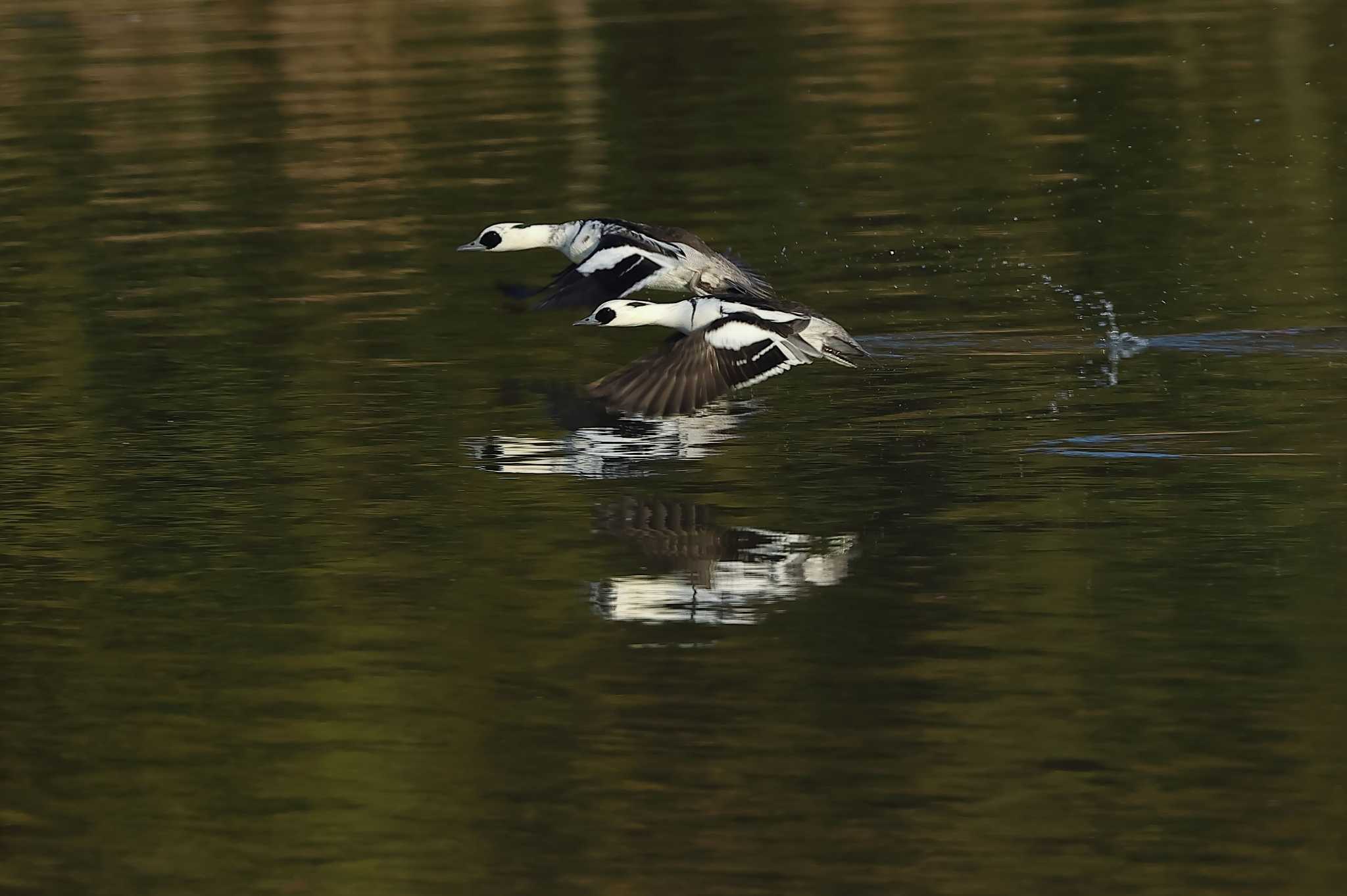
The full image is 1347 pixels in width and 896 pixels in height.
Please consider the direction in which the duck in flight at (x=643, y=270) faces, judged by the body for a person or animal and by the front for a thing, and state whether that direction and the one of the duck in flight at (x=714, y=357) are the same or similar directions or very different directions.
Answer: same or similar directions

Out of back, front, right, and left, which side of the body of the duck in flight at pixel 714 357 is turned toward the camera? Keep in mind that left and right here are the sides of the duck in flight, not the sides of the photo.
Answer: left

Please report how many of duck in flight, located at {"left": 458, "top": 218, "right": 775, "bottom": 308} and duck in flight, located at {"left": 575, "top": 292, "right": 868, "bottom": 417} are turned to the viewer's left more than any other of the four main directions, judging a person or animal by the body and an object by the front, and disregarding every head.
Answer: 2

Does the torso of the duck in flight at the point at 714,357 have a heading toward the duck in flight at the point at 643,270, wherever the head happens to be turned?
no

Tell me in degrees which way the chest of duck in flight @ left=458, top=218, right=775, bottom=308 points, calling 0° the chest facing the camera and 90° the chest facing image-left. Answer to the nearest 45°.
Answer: approximately 90°

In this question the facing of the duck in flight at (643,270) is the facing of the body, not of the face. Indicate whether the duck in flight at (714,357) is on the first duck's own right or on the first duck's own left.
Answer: on the first duck's own left
